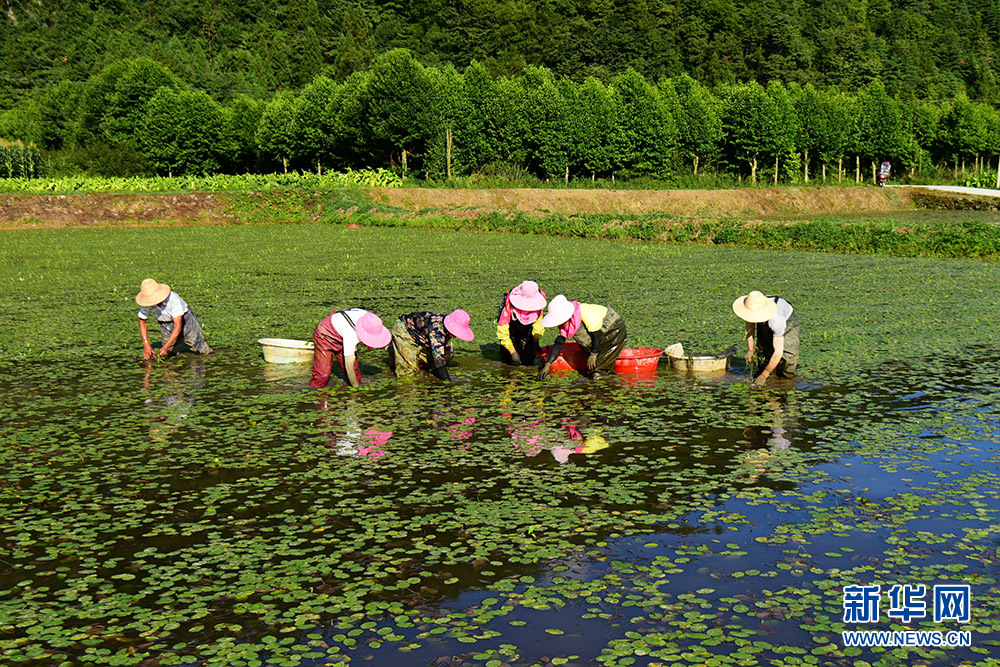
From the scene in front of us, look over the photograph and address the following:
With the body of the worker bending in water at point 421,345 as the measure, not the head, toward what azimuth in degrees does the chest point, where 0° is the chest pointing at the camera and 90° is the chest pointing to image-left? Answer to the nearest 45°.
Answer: approximately 270°

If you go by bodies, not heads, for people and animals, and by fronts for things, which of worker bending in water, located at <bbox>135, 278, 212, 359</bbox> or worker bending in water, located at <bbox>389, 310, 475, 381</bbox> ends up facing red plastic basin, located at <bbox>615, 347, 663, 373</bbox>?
worker bending in water, located at <bbox>389, 310, 475, 381</bbox>

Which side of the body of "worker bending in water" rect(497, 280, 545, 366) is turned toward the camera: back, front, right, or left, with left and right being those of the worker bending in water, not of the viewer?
front

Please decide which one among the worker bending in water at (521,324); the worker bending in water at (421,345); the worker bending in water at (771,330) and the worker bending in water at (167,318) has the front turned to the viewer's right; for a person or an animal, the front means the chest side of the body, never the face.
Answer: the worker bending in water at (421,345)

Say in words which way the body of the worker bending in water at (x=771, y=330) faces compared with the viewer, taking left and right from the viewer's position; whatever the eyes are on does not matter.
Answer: facing the viewer and to the left of the viewer

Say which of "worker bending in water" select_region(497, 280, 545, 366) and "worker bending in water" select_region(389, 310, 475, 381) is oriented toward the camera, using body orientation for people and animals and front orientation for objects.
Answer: "worker bending in water" select_region(497, 280, 545, 366)

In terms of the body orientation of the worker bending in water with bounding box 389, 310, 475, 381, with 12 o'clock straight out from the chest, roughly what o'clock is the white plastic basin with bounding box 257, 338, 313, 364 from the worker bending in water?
The white plastic basin is roughly at 7 o'clock from the worker bending in water.

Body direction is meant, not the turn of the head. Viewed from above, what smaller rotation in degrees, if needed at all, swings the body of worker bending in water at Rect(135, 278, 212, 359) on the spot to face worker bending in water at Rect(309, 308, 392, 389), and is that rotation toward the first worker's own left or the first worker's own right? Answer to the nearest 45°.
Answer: approximately 90° to the first worker's own left

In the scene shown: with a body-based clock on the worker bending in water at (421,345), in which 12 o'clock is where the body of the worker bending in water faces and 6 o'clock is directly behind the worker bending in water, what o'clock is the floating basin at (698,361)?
The floating basin is roughly at 12 o'clock from the worker bending in water.

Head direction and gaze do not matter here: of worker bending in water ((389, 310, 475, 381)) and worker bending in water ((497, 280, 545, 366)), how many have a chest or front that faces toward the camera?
1

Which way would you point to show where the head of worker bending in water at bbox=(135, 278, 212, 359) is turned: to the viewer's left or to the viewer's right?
to the viewer's left
